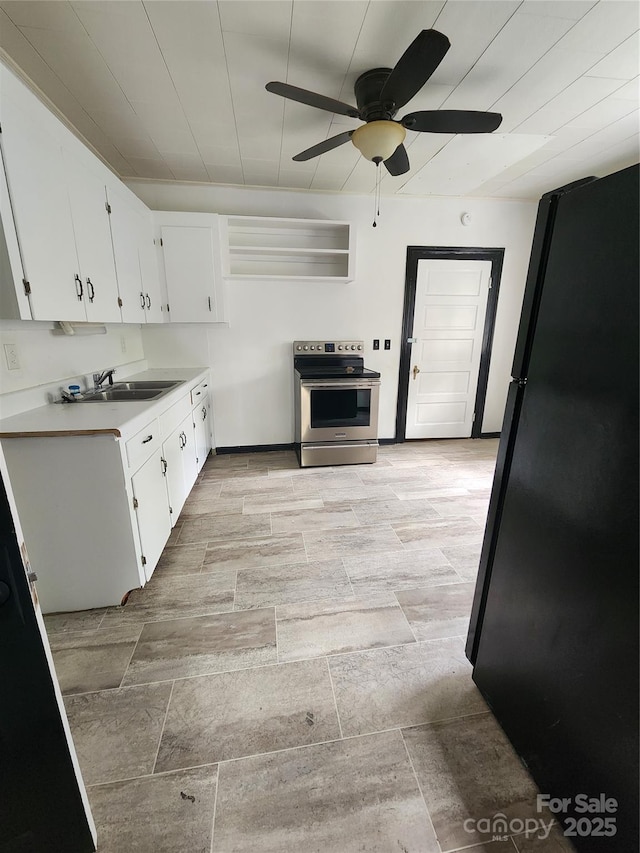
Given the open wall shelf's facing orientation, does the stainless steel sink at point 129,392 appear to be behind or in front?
in front

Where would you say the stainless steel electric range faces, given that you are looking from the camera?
facing the viewer

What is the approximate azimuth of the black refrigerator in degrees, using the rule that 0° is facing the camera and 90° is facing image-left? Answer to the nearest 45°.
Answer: approximately 135°

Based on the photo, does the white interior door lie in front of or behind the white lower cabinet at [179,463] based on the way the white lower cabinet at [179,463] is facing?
in front

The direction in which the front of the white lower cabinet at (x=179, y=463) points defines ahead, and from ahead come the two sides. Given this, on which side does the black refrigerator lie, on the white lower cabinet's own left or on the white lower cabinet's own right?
on the white lower cabinet's own right

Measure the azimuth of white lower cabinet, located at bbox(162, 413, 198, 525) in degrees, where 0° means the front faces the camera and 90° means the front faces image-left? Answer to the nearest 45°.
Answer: approximately 270°

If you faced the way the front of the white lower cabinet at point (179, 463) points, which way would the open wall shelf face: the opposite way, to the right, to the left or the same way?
to the right

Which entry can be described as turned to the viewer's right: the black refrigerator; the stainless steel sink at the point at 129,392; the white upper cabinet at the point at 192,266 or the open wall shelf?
the stainless steel sink

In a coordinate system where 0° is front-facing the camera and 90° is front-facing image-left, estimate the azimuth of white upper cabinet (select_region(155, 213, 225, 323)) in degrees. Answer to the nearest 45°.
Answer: approximately 0°

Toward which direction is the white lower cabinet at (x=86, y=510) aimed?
to the viewer's right

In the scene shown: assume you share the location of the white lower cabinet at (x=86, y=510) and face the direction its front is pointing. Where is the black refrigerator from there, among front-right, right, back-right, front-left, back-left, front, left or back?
front-right

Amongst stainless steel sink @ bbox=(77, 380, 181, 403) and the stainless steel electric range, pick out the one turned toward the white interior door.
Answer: the stainless steel sink

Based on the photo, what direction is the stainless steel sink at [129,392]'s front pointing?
to the viewer's right
